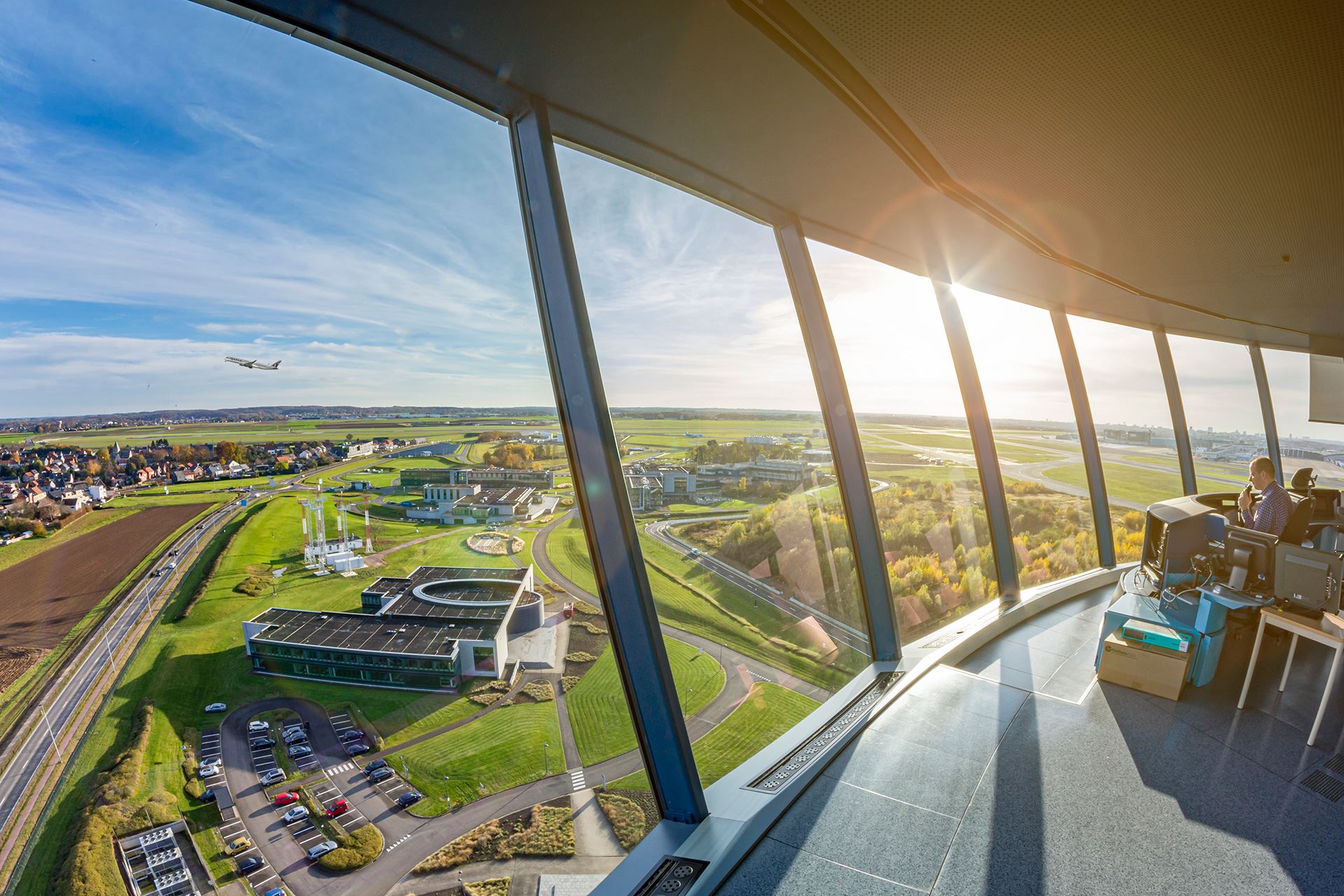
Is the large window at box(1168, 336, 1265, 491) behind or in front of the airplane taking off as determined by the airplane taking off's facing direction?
behind

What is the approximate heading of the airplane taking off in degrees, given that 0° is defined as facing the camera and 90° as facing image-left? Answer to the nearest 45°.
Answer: approximately 90°

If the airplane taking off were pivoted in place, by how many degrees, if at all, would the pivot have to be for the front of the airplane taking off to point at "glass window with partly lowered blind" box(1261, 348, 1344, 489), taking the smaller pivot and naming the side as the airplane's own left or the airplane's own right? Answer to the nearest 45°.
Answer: approximately 90° to the airplane's own left
